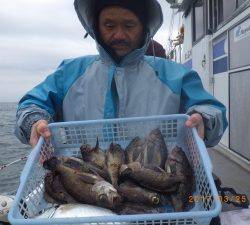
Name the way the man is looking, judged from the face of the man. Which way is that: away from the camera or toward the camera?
toward the camera

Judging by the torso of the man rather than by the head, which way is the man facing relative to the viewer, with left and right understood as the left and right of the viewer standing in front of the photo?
facing the viewer

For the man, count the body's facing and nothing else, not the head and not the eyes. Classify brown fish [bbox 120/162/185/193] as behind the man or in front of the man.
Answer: in front
